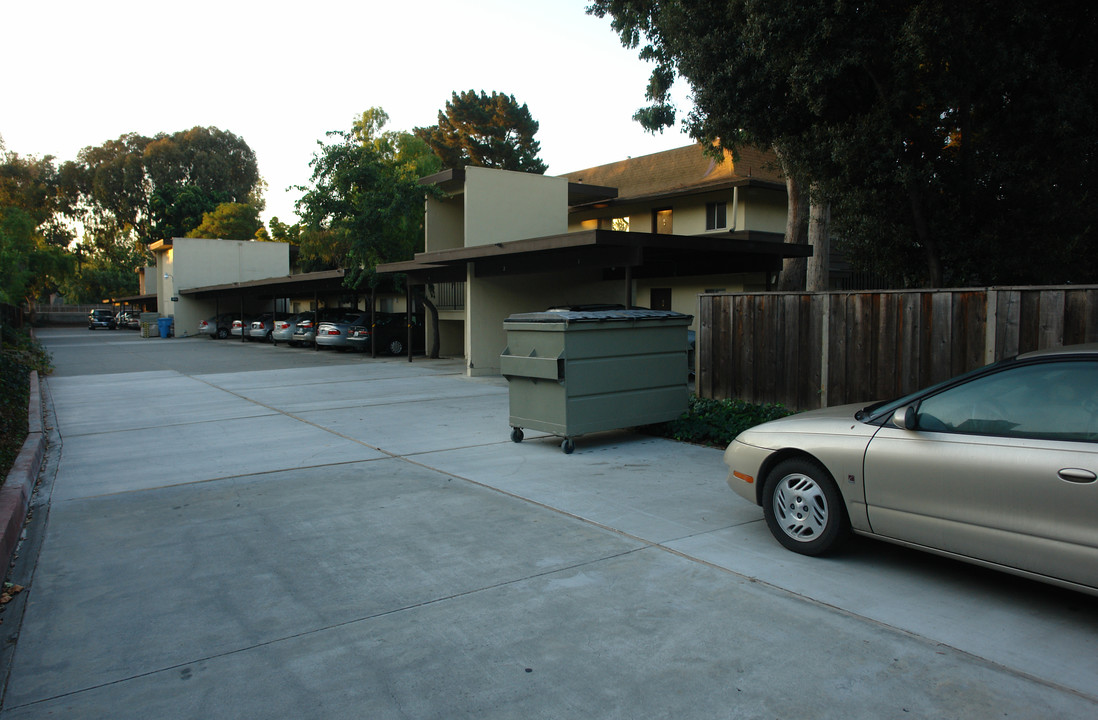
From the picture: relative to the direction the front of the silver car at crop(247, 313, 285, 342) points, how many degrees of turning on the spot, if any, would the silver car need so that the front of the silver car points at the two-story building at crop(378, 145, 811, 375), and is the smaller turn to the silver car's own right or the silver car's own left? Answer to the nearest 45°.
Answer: approximately 90° to the silver car's own right

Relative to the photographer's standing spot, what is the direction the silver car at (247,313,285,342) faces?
facing away from the viewer and to the right of the viewer

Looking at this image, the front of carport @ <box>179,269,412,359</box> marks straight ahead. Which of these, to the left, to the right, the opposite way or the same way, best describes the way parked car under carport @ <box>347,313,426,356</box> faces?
the opposite way

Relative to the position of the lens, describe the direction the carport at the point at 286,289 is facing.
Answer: facing the viewer and to the left of the viewer

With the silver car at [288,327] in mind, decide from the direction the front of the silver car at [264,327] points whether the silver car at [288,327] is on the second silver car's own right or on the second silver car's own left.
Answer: on the second silver car's own right

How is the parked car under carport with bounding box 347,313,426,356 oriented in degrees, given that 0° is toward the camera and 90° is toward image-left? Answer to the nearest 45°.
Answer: approximately 225°

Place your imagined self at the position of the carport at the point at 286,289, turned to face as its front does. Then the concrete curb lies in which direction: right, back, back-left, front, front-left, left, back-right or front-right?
front-left

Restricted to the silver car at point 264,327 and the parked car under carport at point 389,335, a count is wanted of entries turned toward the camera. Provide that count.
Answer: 0

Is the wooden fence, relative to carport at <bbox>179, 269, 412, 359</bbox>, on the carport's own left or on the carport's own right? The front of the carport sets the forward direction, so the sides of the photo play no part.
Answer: on the carport's own left

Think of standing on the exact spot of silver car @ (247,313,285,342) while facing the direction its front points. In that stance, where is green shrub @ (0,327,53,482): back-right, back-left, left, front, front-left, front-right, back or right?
back-right

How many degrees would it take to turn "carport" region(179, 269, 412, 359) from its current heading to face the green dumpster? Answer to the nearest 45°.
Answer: approximately 45° to its left
